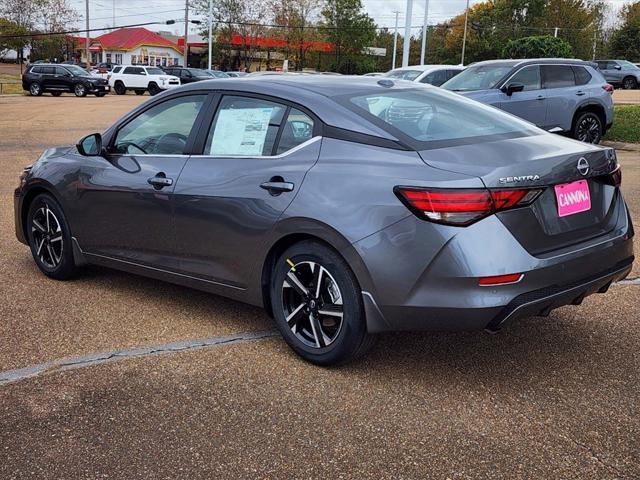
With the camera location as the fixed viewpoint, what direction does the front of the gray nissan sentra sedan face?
facing away from the viewer and to the left of the viewer

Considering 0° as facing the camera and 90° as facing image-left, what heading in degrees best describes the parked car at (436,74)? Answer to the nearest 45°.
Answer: approximately 45°

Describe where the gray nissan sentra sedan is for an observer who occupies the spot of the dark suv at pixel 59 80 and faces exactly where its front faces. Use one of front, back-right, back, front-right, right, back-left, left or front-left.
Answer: front-right

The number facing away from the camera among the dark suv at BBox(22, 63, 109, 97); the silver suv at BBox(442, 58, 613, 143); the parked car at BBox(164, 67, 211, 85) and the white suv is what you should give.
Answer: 0

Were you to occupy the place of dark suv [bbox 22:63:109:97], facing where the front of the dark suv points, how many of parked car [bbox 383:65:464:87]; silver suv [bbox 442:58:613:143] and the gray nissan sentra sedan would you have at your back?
0

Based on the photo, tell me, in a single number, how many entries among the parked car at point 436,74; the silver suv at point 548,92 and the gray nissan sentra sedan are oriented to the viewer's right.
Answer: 0

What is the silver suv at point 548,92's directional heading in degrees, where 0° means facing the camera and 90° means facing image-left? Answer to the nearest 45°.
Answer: approximately 45°

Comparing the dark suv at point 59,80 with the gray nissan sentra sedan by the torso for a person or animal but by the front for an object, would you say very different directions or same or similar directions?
very different directions

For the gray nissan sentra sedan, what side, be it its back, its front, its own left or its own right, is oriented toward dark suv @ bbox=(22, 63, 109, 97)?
front

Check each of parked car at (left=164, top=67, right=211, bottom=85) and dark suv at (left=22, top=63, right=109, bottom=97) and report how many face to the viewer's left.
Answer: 0

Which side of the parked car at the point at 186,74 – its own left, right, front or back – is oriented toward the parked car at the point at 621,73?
front

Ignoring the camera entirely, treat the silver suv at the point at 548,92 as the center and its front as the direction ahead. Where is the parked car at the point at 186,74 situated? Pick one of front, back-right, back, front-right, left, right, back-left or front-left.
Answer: right

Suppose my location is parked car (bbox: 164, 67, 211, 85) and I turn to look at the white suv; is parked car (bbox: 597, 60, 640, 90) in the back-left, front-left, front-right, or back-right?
back-left

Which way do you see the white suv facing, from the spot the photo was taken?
facing the viewer and to the right of the viewer

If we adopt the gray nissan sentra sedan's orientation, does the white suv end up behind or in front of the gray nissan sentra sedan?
in front

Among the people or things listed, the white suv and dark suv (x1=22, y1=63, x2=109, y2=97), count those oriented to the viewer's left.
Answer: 0

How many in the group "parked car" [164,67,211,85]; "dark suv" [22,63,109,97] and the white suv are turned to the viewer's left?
0

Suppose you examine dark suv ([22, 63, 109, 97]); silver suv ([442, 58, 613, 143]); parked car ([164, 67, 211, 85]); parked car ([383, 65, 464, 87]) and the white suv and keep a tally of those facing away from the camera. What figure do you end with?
0
